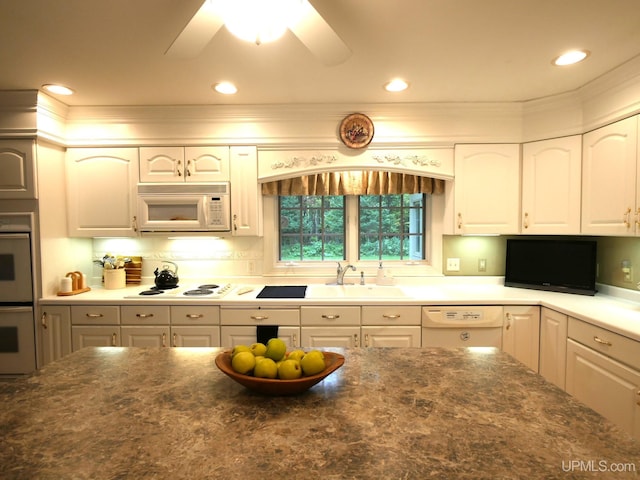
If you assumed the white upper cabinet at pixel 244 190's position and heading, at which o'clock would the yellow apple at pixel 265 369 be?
The yellow apple is roughly at 12 o'clock from the white upper cabinet.

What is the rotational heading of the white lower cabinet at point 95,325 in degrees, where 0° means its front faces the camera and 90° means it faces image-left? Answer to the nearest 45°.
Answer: approximately 0°

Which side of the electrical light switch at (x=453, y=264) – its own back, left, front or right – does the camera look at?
front

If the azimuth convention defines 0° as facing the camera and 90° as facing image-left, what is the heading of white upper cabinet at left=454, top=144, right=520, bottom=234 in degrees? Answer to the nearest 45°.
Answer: approximately 0°

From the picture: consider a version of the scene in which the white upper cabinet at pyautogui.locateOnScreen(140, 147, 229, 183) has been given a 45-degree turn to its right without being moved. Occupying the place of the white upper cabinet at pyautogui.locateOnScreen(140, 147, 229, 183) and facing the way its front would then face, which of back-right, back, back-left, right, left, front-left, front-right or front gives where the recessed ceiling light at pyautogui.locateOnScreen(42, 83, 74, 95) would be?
front-right

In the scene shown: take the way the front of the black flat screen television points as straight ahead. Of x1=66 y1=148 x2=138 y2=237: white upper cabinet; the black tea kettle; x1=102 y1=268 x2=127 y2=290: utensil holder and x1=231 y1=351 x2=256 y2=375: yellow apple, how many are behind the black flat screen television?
0

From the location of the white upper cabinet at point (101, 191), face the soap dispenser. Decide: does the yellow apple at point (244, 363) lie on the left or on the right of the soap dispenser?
right

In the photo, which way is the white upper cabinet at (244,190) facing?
toward the camera

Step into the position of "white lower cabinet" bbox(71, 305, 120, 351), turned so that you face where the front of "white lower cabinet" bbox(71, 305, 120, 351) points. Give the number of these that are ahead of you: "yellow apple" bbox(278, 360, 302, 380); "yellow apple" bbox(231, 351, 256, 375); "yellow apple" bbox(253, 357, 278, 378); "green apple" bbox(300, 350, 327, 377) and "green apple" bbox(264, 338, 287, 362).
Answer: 5

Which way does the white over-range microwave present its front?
toward the camera

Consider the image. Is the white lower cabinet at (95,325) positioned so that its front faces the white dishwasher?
no

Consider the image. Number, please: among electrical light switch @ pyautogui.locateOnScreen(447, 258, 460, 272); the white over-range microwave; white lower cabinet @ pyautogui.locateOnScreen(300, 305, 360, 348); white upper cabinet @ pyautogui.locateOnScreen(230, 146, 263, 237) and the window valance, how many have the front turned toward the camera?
5

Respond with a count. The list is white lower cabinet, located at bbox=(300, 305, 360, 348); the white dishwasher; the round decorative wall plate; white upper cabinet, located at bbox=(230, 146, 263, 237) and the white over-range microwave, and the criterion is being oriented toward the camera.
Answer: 5

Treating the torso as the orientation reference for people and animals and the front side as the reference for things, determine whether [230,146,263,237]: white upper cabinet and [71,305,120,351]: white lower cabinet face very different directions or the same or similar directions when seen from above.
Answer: same or similar directions

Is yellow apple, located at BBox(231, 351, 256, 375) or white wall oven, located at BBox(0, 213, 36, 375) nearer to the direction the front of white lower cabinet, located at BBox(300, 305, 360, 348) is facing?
the yellow apple

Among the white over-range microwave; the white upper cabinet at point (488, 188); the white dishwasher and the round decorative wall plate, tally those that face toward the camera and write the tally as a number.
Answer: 4

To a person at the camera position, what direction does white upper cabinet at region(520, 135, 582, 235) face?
facing the viewer and to the left of the viewer
